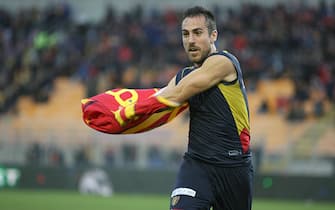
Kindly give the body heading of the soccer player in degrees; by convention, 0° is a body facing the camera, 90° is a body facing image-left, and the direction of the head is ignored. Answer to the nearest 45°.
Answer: approximately 45°

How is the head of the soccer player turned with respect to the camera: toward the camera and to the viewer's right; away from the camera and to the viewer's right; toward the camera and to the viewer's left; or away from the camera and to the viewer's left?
toward the camera and to the viewer's left
